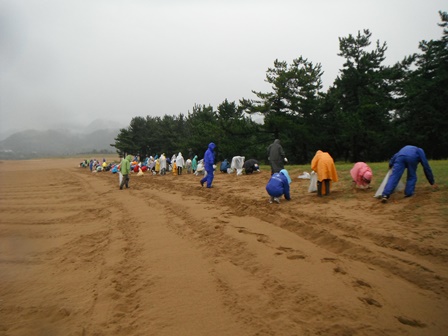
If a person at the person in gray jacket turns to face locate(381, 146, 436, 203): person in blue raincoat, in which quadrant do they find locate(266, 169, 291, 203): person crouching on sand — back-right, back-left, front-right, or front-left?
front-right

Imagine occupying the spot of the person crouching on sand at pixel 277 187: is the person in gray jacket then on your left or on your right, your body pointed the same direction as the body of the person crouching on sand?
on your left
